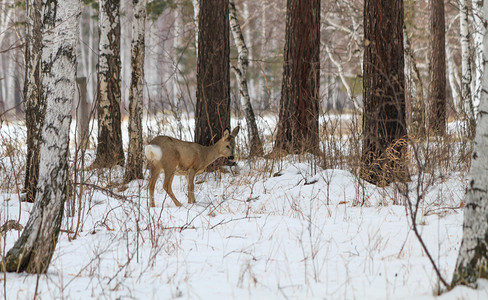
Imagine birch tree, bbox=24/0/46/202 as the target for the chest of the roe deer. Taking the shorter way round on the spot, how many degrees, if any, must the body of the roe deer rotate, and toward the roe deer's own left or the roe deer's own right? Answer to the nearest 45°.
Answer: approximately 135° to the roe deer's own left

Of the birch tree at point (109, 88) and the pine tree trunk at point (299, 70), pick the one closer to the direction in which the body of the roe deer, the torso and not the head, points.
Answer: the pine tree trunk

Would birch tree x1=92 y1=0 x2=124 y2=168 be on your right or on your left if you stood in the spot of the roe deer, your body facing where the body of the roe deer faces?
on your left

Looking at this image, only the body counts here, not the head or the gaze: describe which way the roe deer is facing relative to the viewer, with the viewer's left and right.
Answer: facing away from the viewer and to the right of the viewer

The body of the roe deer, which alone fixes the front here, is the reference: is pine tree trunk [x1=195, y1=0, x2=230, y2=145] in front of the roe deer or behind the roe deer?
in front

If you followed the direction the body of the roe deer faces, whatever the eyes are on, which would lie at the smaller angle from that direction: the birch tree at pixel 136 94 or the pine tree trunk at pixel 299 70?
the pine tree trunk

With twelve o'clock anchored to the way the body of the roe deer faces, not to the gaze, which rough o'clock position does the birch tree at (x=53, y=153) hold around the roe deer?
The birch tree is roughly at 5 o'clock from the roe deer.
